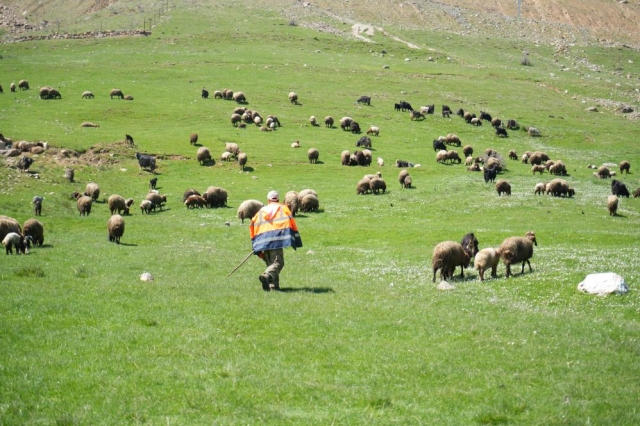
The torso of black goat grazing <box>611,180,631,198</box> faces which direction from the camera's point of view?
to the viewer's right

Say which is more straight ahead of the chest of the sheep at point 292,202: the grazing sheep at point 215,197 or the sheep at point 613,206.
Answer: the grazing sheep

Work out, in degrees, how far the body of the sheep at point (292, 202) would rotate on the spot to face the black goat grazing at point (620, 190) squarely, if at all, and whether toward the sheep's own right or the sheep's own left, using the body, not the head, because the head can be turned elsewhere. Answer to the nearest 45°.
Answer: approximately 90° to the sheep's own right

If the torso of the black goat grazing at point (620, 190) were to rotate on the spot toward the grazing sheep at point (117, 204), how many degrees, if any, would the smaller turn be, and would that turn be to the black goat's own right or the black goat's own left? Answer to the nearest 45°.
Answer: approximately 135° to the black goat's own right

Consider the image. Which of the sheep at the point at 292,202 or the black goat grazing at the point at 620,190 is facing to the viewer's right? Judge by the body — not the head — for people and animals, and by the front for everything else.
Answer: the black goat grazing at the point at 620,190

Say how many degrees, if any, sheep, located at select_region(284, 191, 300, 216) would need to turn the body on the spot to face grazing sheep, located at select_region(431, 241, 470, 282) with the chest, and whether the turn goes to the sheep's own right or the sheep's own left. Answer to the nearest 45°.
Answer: approximately 180°

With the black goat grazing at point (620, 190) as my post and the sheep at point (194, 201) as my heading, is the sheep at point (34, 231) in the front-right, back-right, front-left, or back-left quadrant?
front-left

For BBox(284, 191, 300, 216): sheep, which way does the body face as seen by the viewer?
away from the camera

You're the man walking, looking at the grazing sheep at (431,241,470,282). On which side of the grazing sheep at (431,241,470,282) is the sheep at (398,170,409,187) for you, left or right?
left
